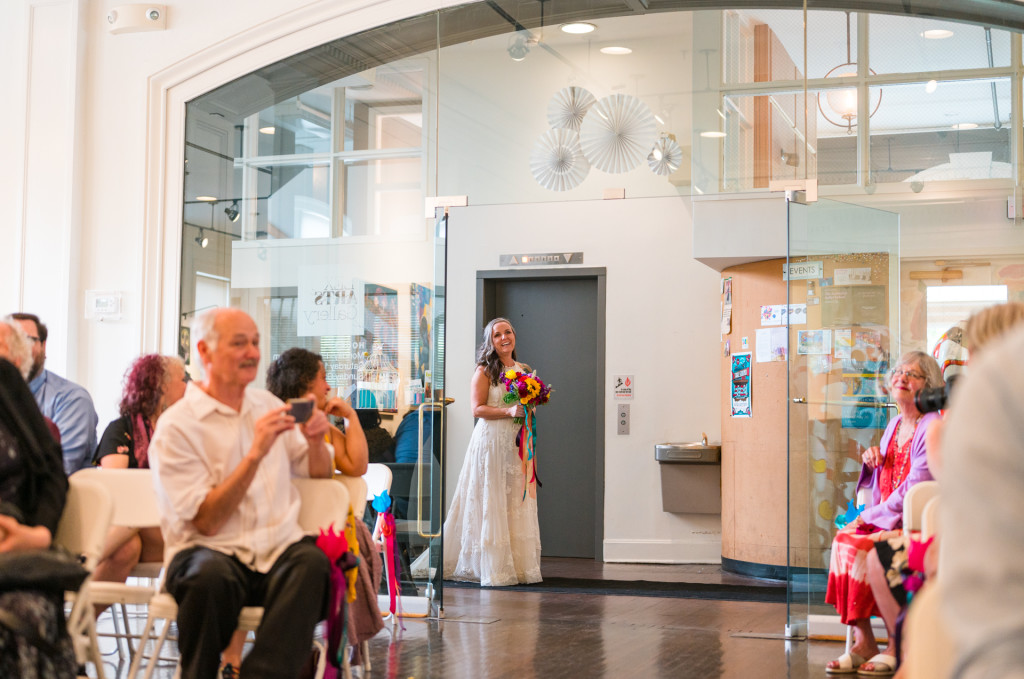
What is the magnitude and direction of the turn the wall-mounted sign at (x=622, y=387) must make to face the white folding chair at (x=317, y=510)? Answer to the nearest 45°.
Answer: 0° — it already faces it

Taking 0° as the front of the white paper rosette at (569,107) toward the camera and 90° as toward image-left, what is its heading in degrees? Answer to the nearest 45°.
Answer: approximately 0°

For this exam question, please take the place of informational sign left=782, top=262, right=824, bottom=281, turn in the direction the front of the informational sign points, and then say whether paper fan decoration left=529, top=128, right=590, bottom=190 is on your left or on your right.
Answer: on your right

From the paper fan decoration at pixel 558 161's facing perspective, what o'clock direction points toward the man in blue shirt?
The man in blue shirt is roughly at 2 o'clock from the paper fan decoration.

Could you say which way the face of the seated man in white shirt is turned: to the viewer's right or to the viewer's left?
to the viewer's right

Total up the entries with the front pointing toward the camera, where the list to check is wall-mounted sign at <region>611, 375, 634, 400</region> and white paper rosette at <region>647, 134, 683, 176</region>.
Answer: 2

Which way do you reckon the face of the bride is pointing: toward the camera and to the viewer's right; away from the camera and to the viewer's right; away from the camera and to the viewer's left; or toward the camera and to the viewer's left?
toward the camera and to the viewer's right

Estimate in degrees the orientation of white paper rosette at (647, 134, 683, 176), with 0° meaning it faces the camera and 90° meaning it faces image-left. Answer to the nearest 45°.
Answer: approximately 0°
